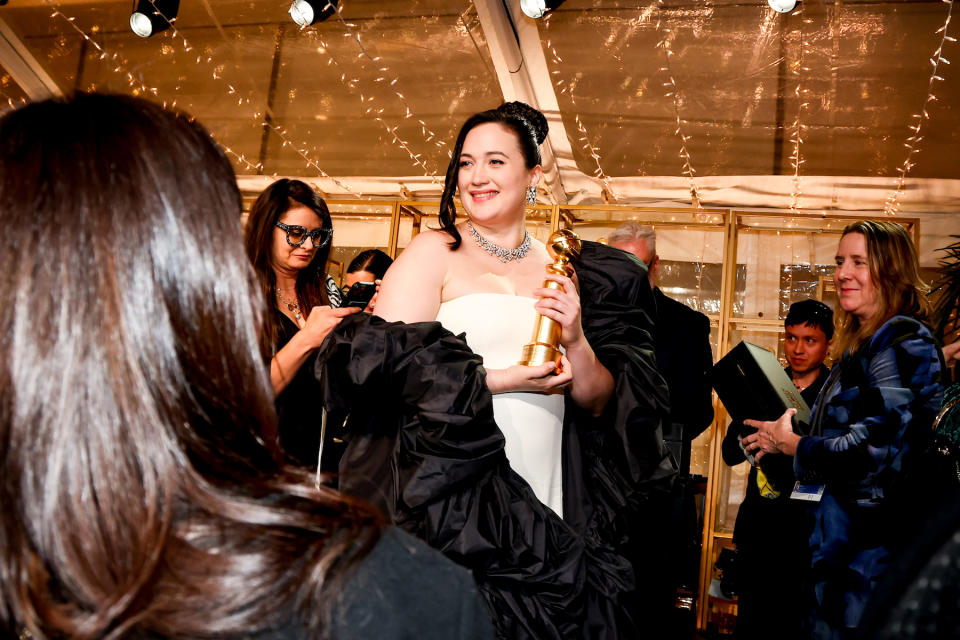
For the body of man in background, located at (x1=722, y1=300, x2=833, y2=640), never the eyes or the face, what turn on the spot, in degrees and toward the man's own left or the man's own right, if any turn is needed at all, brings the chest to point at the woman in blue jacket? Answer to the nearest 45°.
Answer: approximately 45° to the man's own left

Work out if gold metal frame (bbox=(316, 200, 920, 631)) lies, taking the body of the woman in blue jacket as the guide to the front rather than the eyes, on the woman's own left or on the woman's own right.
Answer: on the woman's own right

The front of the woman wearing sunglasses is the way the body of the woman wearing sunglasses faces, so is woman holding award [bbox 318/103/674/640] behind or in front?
in front

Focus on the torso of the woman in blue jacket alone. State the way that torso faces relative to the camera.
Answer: to the viewer's left

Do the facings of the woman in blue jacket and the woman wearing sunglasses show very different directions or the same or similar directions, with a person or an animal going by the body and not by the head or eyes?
very different directions

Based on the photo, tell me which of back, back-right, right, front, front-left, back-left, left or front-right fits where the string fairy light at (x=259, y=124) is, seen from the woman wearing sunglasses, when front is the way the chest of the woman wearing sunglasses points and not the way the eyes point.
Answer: back-left

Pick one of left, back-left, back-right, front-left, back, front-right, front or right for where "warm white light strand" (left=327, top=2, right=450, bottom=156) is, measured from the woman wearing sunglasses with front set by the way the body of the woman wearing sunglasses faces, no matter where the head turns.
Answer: back-left

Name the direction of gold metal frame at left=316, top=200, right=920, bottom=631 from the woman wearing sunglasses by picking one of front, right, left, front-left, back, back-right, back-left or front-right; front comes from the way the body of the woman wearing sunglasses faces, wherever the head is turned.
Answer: left

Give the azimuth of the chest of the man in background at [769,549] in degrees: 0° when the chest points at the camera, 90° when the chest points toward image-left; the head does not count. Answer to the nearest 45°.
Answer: approximately 45°

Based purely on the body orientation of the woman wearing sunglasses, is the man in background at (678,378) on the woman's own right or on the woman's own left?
on the woman's own left

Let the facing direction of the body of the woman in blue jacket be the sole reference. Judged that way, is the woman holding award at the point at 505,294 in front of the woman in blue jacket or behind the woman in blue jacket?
in front

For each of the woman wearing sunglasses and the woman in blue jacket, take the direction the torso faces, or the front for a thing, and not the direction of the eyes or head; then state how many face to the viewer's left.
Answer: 1

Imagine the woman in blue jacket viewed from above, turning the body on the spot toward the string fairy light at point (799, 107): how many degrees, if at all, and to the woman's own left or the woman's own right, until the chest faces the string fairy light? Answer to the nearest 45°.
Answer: approximately 90° to the woman's own right
